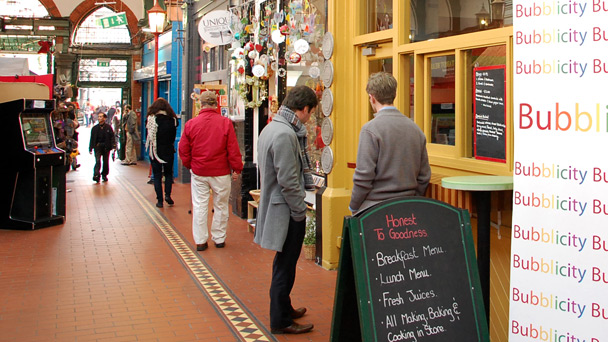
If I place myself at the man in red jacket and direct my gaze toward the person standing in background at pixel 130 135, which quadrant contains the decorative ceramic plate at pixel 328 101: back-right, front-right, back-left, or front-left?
back-right

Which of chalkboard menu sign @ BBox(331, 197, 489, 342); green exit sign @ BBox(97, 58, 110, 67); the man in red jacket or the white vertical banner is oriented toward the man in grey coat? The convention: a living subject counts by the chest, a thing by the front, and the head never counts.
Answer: the green exit sign

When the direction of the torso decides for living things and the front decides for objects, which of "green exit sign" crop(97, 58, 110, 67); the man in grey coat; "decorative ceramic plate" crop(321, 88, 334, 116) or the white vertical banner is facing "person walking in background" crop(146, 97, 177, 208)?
the green exit sign

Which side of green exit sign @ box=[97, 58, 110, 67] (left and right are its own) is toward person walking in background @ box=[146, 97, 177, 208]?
front

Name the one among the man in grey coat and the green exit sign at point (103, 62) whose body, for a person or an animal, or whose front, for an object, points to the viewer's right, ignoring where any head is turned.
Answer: the man in grey coat

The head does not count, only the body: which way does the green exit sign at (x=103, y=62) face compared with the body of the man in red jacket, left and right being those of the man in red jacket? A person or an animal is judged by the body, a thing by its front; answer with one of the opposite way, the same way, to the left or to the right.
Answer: the opposite way

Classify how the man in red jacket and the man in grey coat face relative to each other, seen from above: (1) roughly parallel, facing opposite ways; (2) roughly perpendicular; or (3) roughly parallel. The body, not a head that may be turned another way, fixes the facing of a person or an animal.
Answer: roughly perpendicular

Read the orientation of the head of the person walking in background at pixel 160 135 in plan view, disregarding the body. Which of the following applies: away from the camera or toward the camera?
away from the camera

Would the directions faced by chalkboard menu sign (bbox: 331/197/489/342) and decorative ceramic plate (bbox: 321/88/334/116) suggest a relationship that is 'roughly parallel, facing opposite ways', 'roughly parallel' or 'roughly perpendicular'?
roughly perpendicular

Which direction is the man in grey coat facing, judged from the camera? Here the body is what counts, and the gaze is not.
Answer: to the viewer's right

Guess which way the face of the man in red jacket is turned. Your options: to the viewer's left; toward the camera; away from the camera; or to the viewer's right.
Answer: away from the camera

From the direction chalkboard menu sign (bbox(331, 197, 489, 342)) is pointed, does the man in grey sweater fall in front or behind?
behind
